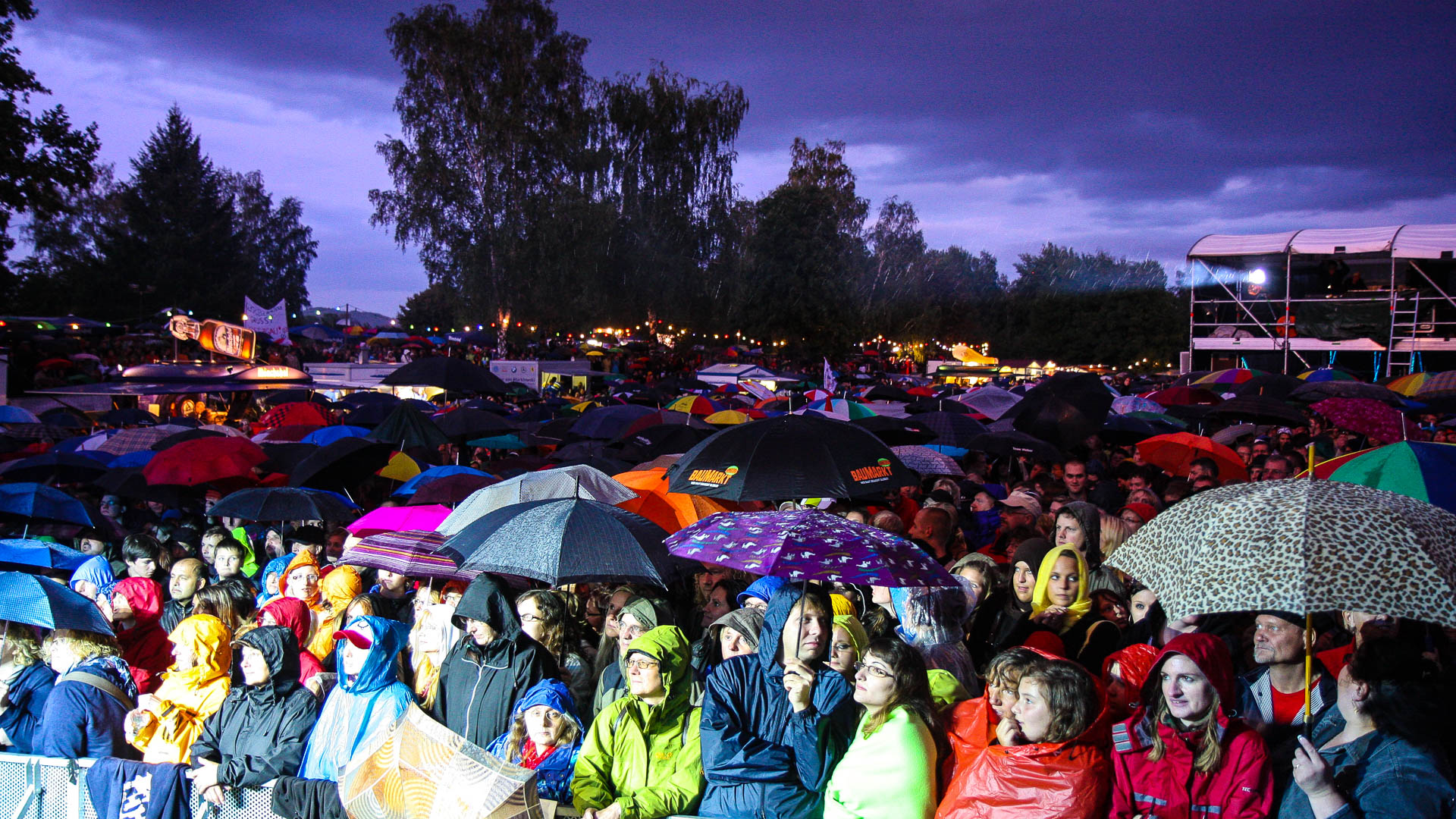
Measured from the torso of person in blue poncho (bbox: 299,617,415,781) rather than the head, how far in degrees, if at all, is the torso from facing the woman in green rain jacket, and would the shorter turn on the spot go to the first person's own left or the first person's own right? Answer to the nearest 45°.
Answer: approximately 90° to the first person's own left

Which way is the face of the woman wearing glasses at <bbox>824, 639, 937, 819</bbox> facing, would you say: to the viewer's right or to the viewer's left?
to the viewer's left

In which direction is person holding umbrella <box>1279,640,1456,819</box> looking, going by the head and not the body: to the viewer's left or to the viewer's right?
to the viewer's left

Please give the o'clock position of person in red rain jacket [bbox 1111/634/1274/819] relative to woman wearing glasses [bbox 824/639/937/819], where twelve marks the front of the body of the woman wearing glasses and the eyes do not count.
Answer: The person in red rain jacket is roughly at 8 o'clock from the woman wearing glasses.

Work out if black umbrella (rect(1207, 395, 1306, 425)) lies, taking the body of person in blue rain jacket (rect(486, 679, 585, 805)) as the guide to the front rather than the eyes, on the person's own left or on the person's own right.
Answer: on the person's own left

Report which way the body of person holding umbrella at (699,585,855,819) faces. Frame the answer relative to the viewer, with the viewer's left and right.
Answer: facing the viewer

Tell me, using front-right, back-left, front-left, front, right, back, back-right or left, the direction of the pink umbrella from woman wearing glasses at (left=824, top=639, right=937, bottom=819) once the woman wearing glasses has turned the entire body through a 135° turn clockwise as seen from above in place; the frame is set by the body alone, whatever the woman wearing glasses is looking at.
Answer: front-left

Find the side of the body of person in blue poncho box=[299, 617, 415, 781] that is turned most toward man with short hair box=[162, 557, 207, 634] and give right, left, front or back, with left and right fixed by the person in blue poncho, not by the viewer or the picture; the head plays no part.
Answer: right

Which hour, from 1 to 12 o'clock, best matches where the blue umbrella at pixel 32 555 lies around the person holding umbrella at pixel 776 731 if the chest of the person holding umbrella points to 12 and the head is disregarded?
The blue umbrella is roughly at 4 o'clock from the person holding umbrella.

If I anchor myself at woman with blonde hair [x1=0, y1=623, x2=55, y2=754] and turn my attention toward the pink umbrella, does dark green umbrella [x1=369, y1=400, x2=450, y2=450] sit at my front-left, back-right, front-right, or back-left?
front-left

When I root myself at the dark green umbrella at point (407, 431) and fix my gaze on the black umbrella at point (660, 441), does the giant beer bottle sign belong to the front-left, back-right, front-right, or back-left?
back-left

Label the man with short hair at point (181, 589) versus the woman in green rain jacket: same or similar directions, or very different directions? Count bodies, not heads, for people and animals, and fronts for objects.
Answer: same or similar directions

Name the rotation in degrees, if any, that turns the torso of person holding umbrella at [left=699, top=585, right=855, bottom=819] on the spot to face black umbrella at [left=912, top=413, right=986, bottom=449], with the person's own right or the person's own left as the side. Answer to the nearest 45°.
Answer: approximately 180°

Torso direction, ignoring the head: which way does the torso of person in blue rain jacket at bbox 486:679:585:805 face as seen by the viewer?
toward the camera

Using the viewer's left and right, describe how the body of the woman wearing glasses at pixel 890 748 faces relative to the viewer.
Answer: facing the viewer and to the left of the viewer

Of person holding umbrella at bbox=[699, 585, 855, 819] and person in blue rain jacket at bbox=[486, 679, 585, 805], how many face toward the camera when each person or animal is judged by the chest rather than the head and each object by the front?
2
